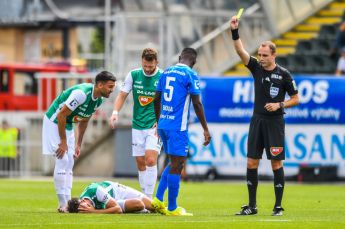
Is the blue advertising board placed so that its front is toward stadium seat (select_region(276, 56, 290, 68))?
no

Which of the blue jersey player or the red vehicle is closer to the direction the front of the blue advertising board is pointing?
the blue jersey player

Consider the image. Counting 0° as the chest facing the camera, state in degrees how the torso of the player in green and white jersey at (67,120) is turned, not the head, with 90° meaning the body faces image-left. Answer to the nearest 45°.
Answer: approximately 315°

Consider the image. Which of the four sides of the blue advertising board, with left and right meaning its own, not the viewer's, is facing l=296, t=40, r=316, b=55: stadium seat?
back

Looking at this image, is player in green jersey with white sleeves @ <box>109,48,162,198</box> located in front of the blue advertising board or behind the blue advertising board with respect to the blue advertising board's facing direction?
in front

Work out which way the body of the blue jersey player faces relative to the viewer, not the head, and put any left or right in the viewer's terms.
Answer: facing away from the viewer and to the right of the viewer

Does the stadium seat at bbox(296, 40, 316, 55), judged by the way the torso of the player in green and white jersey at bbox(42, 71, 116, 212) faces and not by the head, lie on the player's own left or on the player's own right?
on the player's own left

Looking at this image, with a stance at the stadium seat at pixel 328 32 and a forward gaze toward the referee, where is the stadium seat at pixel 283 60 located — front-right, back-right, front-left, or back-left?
front-right

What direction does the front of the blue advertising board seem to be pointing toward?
toward the camera

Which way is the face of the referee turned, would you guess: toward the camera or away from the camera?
toward the camera
